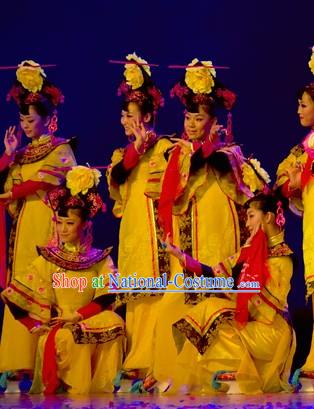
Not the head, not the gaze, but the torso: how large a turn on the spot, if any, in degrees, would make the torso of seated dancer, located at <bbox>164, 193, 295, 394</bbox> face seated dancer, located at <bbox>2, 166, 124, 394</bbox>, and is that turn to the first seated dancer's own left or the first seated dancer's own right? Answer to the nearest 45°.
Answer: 0° — they already face them

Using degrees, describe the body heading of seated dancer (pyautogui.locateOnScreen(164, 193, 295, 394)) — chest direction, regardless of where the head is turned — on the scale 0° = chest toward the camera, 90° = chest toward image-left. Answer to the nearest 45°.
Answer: approximately 90°
